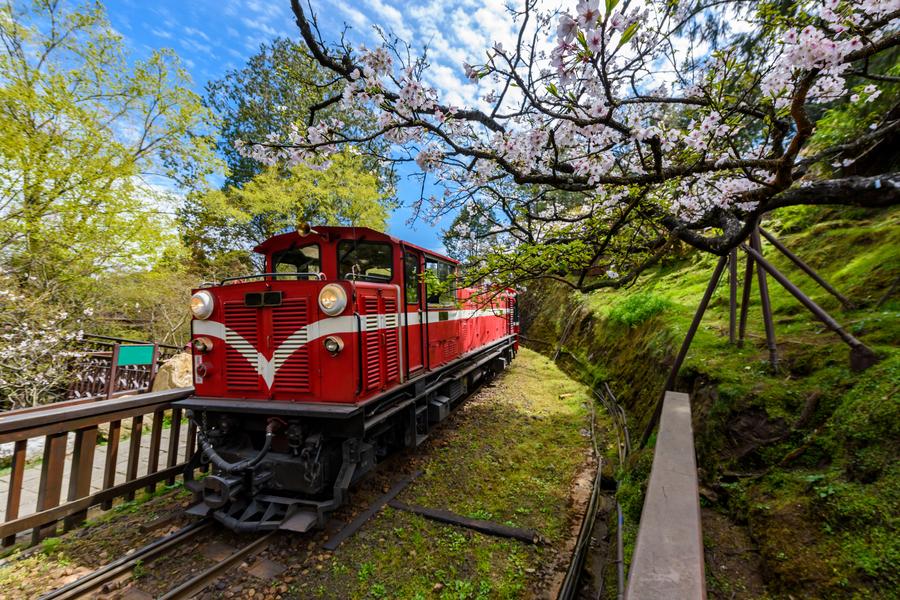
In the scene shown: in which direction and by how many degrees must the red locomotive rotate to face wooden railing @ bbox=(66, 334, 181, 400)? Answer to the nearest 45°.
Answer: approximately 90° to its right

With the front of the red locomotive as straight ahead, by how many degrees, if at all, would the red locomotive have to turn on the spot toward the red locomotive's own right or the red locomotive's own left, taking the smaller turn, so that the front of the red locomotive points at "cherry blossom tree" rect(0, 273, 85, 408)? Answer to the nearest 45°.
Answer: approximately 90° to the red locomotive's own right

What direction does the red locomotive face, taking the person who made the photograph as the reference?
facing the viewer and to the left of the viewer

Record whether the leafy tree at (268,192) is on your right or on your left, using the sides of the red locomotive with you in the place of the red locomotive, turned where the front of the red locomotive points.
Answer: on your right

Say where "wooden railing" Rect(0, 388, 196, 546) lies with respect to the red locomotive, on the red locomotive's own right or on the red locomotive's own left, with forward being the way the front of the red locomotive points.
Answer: on the red locomotive's own right

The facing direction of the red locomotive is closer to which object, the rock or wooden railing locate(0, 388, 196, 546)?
the wooden railing

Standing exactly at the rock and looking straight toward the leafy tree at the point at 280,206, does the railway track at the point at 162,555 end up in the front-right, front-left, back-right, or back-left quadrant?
back-right

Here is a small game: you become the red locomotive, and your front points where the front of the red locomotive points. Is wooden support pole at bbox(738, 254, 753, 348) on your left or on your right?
on your left

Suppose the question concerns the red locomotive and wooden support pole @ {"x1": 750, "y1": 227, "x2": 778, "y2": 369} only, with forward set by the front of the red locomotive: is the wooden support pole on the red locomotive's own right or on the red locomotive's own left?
on the red locomotive's own left

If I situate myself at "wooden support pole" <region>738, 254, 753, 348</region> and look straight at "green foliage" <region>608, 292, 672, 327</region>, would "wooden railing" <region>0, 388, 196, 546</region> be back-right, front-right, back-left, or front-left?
back-left

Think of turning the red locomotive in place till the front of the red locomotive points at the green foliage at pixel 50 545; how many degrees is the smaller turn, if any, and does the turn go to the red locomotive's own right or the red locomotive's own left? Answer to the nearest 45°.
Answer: approximately 45° to the red locomotive's own right
